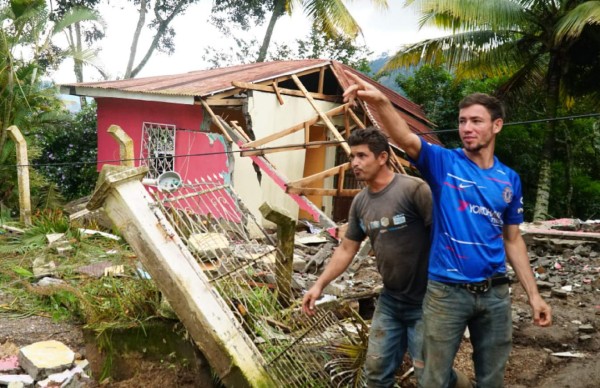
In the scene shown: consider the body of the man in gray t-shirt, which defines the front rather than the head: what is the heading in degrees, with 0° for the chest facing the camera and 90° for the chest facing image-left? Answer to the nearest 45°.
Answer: approximately 45°

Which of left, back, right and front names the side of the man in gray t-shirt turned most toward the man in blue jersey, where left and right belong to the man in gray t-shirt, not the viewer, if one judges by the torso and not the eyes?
left

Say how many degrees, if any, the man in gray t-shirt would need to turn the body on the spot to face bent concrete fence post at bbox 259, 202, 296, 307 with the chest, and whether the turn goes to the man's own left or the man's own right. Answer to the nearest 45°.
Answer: approximately 90° to the man's own right

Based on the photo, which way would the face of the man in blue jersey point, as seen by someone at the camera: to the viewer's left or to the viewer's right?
to the viewer's left

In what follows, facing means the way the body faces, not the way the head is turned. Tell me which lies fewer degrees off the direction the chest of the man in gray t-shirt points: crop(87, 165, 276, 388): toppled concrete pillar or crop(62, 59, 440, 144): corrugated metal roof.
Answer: the toppled concrete pillar

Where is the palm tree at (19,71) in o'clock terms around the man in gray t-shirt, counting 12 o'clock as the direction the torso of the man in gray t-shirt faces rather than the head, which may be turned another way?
The palm tree is roughly at 3 o'clock from the man in gray t-shirt.

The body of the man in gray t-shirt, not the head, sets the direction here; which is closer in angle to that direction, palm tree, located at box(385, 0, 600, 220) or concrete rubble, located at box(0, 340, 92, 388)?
the concrete rubble

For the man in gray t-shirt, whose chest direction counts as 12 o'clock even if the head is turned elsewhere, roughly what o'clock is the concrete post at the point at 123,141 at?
The concrete post is roughly at 3 o'clock from the man in gray t-shirt.

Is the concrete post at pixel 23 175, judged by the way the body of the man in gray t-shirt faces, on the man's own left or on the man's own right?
on the man's own right

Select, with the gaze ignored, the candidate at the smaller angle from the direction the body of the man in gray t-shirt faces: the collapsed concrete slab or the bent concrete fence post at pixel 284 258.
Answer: the collapsed concrete slab
